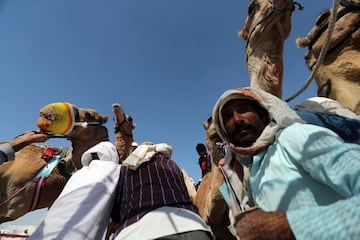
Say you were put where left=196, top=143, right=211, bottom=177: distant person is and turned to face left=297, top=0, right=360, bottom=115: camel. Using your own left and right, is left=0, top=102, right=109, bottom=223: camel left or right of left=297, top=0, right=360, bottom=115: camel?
right

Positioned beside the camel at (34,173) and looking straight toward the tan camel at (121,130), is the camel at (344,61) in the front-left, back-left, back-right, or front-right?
front-right

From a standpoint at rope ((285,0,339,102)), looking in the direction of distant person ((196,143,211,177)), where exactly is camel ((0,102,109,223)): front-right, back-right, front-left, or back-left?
front-left

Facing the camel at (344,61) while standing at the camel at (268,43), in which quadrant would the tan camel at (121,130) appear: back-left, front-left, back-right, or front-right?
back-left
